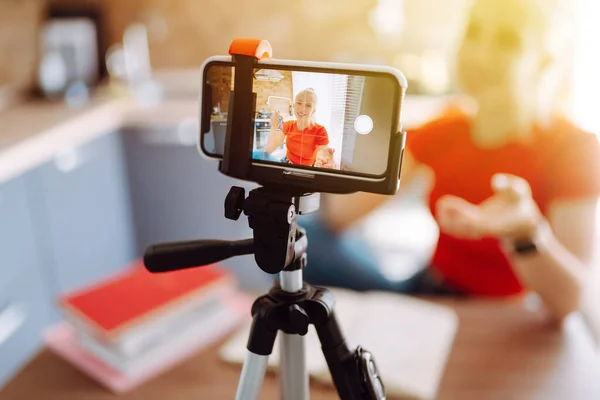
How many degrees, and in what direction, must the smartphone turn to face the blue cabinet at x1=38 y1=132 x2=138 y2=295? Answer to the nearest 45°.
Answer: approximately 135° to its right

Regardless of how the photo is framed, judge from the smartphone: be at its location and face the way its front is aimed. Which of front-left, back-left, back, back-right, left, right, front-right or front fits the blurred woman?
back-left

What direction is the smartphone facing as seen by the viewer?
toward the camera

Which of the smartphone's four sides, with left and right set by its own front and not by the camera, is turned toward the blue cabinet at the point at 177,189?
back

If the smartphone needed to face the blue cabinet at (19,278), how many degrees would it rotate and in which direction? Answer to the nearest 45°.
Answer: approximately 135° to its right
